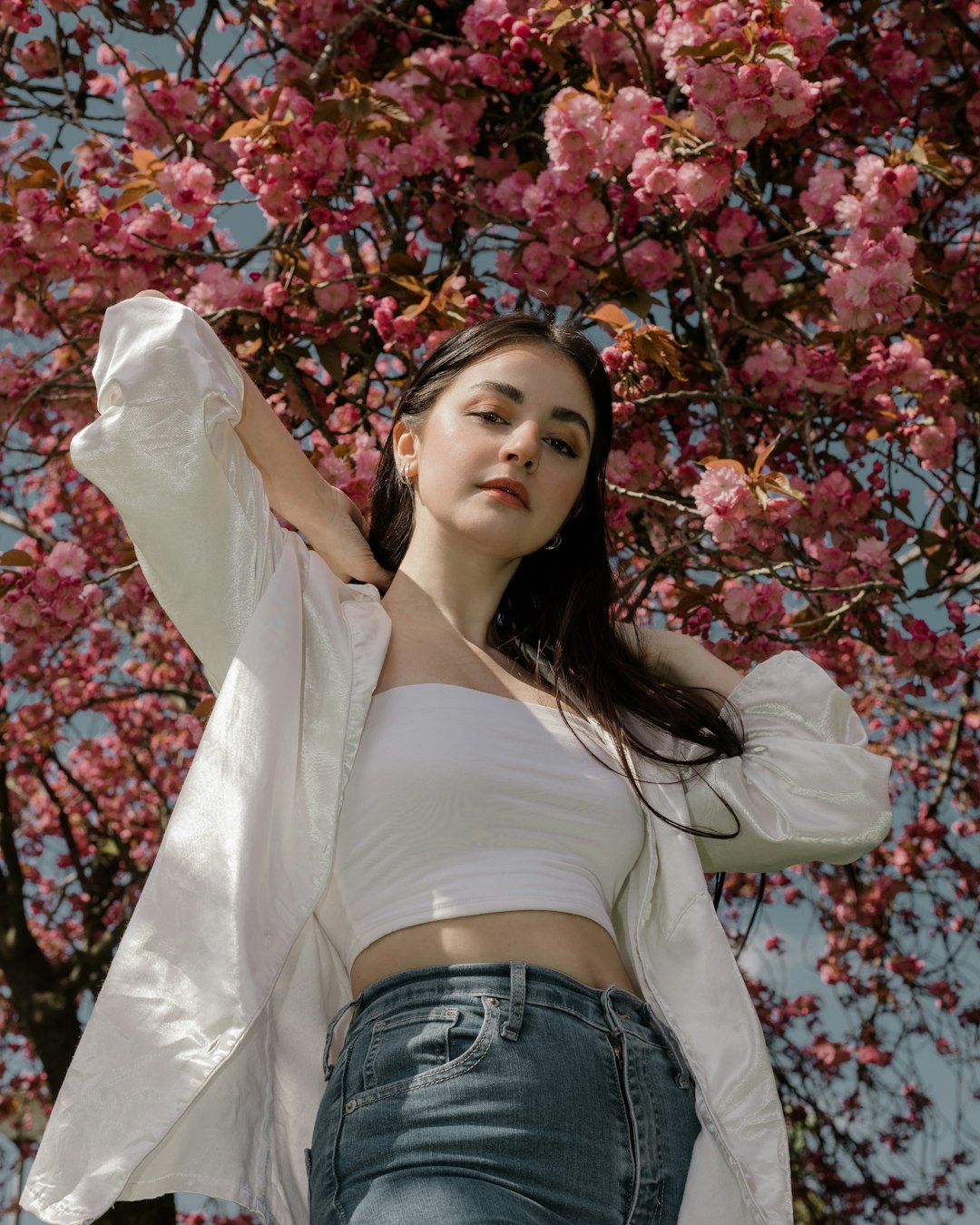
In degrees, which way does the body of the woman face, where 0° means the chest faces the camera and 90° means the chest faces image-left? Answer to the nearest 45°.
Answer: approximately 315°

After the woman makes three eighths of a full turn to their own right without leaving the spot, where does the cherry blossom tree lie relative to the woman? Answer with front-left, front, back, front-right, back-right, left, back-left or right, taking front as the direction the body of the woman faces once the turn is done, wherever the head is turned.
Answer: right

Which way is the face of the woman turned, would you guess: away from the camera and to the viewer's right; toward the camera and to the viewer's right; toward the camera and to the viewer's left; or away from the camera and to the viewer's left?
toward the camera and to the viewer's right
